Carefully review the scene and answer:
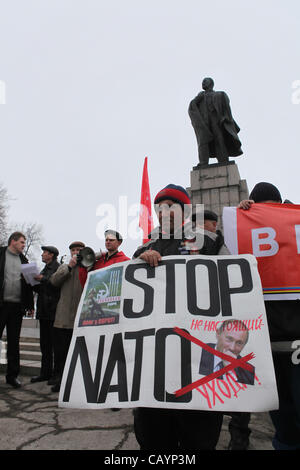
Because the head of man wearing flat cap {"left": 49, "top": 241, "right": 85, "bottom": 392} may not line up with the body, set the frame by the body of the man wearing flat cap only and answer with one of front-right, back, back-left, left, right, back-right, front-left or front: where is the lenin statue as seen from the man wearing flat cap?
left

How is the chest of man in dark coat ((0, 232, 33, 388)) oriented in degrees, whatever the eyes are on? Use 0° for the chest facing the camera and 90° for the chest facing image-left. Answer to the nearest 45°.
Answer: approximately 315°

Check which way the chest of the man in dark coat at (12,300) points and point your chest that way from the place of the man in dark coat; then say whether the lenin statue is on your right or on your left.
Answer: on your left

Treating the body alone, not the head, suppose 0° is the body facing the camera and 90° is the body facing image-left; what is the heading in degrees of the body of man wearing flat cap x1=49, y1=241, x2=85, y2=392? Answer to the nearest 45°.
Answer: approximately 315°

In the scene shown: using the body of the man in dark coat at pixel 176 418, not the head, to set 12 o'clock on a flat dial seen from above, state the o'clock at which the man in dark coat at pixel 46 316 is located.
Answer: the man in dark coat at pixel 46 316 is roughly at 5 o'clock from the man in dark coat at pixel 176 418.

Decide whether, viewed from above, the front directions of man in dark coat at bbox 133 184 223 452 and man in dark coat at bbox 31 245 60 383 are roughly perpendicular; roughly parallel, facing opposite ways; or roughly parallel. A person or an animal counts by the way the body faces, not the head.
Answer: roughly perpendicular
